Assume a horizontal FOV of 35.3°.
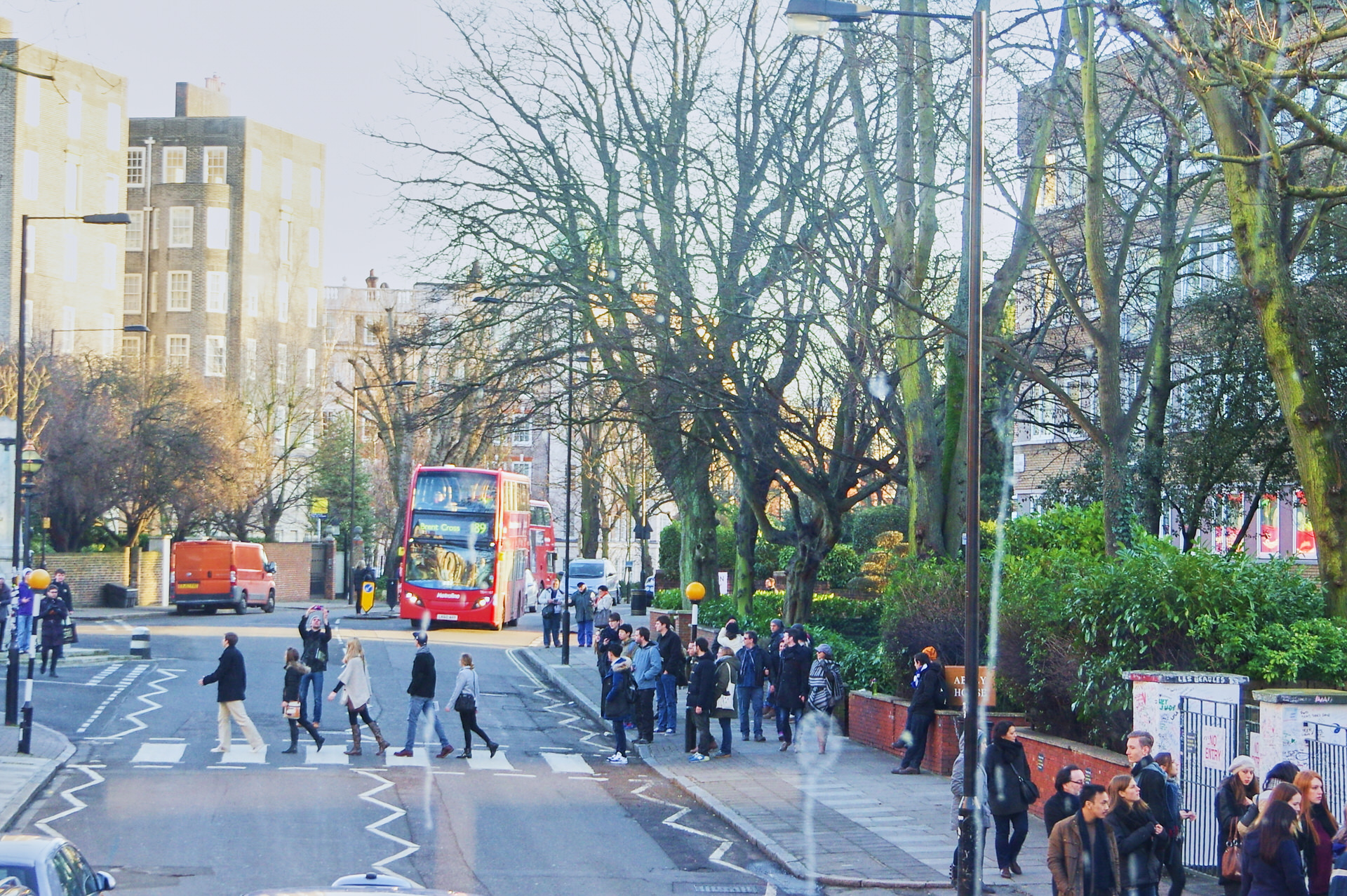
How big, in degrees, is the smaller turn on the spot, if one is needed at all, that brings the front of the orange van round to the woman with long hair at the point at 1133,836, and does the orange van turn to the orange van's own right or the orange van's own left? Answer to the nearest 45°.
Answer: approximately 135° to the orange van's own right

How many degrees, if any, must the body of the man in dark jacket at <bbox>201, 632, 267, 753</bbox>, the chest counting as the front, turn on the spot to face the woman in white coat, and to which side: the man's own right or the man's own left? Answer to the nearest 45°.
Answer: approximately 180°

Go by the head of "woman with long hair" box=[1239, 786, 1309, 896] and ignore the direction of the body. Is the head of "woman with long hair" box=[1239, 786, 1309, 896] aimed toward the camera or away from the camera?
away from the camera

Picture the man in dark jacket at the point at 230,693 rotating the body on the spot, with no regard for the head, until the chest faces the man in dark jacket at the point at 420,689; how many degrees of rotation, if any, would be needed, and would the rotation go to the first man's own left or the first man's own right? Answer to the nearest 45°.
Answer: approximately 180°

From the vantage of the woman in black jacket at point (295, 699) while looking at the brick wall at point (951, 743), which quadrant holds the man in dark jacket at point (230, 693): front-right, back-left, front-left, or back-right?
back-right
